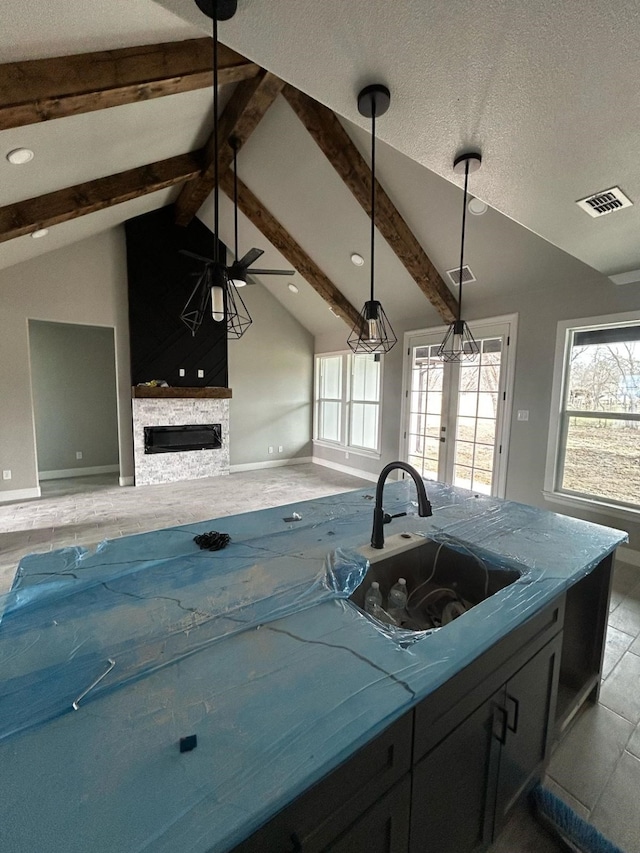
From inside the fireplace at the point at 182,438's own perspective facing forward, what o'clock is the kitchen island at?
The kitchen island is roughly at 12 o'clock from the fireplace.

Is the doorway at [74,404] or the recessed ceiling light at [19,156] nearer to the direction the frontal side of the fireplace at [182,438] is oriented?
the recessed ceiling light

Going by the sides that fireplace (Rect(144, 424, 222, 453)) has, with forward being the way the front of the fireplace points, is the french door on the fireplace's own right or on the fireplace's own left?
on the fireplace's own left

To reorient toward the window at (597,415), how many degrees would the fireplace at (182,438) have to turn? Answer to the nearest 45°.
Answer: approximately 45° to its left

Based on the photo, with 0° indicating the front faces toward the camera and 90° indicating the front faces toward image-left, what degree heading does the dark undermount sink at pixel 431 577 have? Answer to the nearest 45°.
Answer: approximately 315°

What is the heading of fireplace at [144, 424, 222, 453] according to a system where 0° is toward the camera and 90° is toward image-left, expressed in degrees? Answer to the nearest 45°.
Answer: approximately 0°

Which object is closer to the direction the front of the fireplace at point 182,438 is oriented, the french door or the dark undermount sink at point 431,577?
the dark undermount sink

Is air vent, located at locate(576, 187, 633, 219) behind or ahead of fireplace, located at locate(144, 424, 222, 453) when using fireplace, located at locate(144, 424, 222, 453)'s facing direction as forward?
ahead

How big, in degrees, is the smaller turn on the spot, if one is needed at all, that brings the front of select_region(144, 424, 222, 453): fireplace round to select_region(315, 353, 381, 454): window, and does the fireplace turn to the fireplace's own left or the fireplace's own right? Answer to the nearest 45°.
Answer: approximately 90° to the fireplace's own left

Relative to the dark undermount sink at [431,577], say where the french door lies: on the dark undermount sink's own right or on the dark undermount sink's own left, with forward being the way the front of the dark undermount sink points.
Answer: on the dark undermount sink's own left

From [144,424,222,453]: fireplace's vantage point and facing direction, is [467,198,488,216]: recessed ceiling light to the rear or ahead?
ahead
